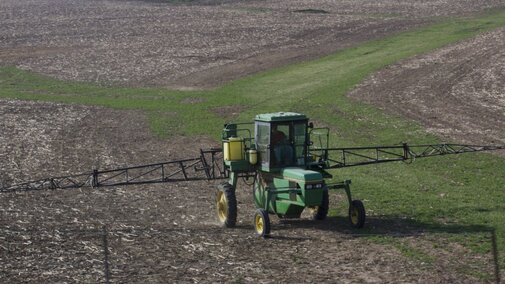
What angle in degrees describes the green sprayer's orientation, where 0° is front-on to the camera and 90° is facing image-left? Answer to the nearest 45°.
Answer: approximately 315°
